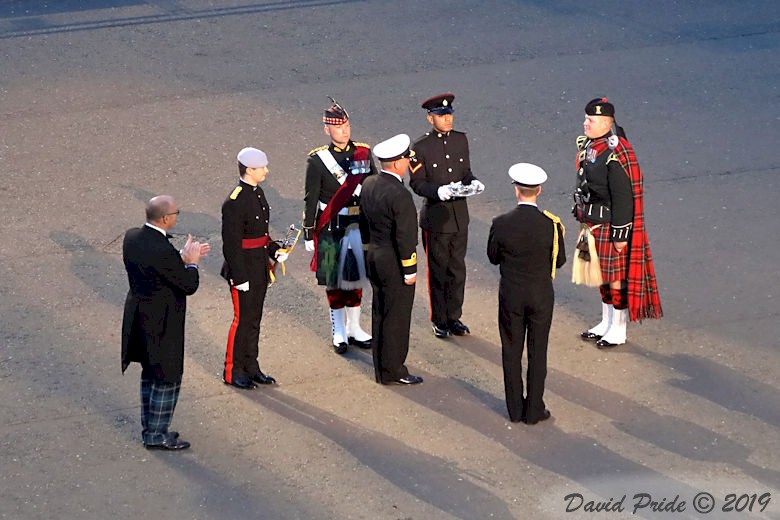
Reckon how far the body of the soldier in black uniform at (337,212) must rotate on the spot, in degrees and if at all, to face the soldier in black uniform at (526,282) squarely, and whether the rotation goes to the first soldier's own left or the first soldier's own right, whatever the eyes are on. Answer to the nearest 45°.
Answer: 0° — they already face them

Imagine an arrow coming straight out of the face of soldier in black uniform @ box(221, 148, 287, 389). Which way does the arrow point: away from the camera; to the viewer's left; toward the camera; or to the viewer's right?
to the viewer's right

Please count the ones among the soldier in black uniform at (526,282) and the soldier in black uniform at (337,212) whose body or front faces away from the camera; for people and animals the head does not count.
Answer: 1

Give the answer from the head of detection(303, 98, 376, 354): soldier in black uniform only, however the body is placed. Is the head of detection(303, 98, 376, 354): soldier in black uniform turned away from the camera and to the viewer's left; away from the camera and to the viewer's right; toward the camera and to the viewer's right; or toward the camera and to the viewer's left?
toward the camera and to the viewer's right

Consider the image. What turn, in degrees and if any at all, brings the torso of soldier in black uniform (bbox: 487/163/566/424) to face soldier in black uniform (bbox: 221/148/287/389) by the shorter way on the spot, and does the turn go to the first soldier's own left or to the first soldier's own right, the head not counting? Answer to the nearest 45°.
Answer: approximately 90° to the first soldier's own left

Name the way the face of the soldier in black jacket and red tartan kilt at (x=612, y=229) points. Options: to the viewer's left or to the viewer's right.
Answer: to the viewer's left

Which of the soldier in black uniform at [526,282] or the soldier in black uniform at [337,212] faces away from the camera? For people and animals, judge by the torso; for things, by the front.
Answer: the soldier in black uniform at [526,282]

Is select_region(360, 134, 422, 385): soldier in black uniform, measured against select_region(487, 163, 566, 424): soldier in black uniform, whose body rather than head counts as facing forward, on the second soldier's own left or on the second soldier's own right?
on the second soldier's own left

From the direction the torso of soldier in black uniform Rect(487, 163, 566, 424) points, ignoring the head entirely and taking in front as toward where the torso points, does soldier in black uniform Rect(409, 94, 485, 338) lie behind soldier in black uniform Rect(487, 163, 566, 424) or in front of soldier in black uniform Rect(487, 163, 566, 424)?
in front

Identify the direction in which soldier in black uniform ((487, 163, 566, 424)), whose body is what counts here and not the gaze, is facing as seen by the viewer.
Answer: away from the camera

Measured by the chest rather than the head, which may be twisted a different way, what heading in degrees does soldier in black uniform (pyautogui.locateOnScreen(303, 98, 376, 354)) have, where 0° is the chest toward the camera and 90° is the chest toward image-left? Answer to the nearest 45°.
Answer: approximately 315°
